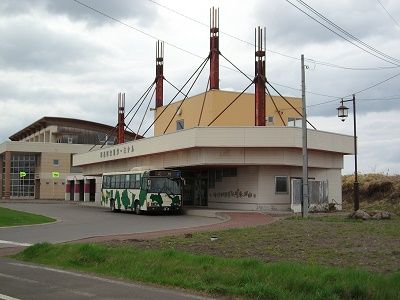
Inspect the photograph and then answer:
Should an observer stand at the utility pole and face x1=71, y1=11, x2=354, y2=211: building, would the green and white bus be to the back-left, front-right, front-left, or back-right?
front-left

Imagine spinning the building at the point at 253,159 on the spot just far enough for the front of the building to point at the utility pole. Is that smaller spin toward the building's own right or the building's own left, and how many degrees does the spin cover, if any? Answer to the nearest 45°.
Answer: approximately 45° to the building's own left

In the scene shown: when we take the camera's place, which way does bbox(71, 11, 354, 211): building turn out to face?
facing the viewer and to the left of the viewer

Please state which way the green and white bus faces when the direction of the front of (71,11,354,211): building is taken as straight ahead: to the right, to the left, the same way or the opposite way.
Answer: to the left

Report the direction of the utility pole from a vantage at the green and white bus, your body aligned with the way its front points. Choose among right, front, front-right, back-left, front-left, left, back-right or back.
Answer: front

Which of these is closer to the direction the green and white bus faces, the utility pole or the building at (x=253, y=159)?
the utility pole

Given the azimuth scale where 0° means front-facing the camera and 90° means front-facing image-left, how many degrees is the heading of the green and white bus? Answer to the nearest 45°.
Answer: approximately 315°

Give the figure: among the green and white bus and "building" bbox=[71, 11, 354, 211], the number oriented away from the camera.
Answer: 0
